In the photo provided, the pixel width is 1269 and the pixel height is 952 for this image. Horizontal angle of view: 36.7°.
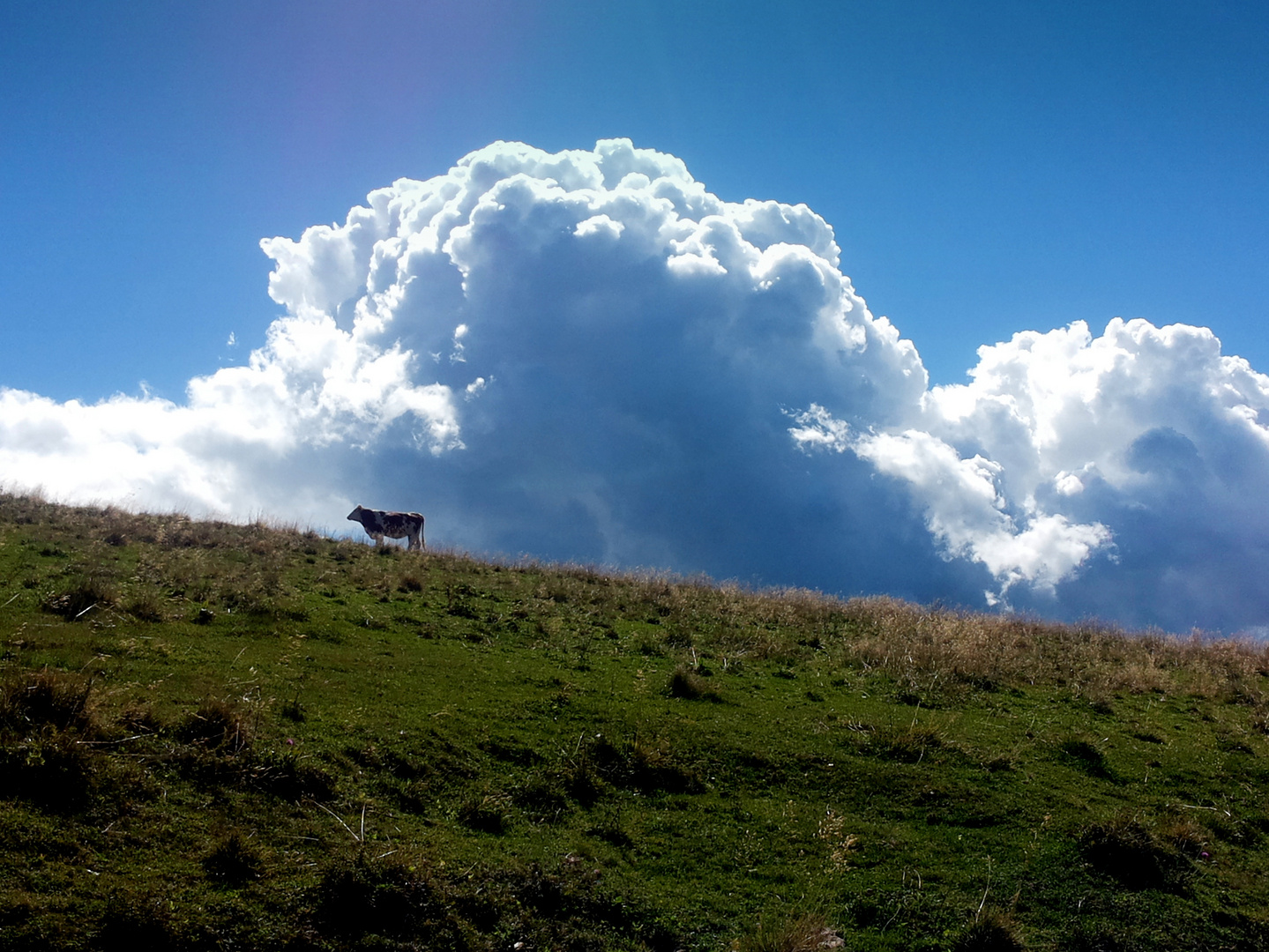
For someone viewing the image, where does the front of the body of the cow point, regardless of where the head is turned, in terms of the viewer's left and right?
facing to the left of the viewer
